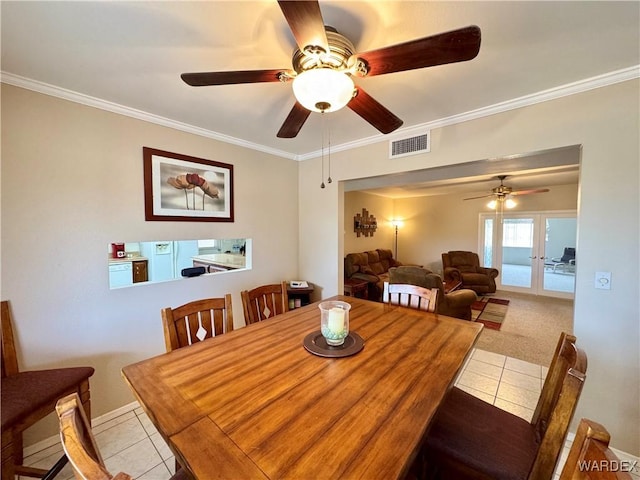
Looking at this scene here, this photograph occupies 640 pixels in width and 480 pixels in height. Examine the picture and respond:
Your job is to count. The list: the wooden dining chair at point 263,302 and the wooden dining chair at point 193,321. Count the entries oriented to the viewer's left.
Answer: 0

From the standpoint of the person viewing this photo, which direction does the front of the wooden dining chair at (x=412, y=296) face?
facing the viewer and to the left of the viewer

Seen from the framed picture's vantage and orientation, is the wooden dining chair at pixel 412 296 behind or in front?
in front

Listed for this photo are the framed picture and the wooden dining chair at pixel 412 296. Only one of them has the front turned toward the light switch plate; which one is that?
the framed picture

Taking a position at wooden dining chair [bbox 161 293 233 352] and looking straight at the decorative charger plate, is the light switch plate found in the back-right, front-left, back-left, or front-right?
front-left

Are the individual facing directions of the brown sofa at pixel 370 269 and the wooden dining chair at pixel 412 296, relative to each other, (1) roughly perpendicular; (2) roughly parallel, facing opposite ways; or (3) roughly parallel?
roughly perpendicular

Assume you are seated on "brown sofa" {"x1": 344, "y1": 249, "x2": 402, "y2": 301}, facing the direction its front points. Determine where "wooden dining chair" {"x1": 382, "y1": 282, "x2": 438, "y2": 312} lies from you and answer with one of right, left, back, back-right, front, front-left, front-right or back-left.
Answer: front-right

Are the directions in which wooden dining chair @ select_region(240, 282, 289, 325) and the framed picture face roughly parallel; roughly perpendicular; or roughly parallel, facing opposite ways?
roughly parallel

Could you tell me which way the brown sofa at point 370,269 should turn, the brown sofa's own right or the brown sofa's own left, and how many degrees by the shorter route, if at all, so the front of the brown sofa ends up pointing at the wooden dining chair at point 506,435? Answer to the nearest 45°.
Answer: approximately 45° to the brown sofa's own right

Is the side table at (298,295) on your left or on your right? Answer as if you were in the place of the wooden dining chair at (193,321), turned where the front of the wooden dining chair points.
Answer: on your left

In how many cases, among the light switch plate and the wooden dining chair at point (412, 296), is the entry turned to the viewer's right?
0

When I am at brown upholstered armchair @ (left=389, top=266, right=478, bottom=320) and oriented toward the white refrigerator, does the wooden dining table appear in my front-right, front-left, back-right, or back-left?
front-left

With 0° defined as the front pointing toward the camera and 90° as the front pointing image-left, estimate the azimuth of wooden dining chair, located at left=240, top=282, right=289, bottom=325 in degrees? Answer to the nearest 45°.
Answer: approximately 315°

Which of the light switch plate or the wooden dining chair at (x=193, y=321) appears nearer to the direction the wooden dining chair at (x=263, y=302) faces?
the light switch plate

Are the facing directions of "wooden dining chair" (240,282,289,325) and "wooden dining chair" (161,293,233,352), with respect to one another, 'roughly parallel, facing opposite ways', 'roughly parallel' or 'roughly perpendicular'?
roughly parallel
